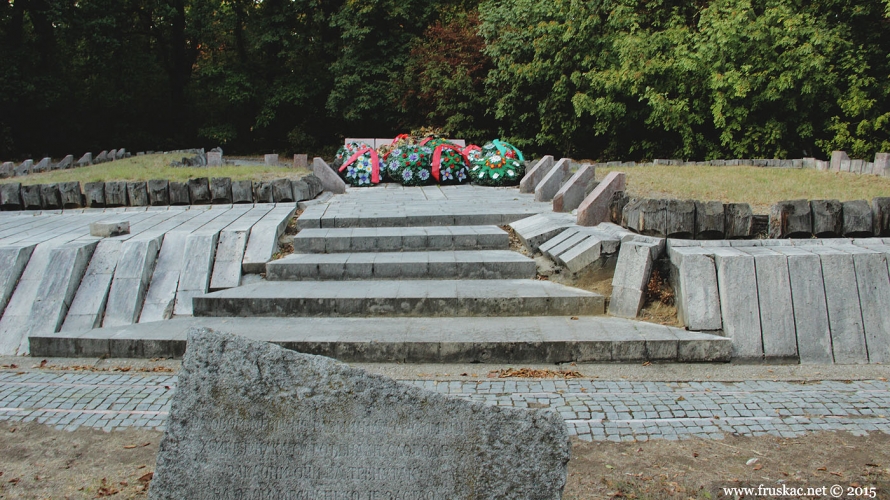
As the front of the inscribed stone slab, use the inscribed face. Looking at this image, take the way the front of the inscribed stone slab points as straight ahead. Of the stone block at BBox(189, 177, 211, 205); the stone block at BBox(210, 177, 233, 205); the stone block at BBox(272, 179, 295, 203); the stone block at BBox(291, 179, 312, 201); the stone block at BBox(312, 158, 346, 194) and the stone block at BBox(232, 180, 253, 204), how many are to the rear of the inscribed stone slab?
6

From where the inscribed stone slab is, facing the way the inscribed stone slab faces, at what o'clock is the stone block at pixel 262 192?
The stone block is roughly at 6 o'clock from the inscribed stone slab.

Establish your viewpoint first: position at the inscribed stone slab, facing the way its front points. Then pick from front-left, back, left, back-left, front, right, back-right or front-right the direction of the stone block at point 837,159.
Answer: back-left

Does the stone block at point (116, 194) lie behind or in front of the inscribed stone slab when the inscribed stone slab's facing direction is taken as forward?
behind

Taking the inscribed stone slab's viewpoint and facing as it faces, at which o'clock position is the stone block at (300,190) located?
The stone block is roughly at 6 o'clock from the inscribed stone slab.

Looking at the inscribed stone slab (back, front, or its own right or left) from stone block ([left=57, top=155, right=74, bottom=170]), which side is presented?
back

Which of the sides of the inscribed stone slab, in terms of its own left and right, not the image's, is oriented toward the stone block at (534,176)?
back

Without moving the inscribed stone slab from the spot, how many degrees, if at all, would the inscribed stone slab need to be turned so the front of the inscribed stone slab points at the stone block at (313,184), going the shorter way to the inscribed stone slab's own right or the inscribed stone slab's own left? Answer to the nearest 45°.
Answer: approximately 180°

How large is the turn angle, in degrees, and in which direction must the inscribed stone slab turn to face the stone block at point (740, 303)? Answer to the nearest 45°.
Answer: approximately 135° to its left

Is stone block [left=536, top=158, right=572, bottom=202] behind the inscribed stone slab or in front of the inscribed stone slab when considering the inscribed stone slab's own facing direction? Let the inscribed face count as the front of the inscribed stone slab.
behind

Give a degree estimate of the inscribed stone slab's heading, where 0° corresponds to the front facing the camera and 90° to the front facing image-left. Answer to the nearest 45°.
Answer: approximately 0°

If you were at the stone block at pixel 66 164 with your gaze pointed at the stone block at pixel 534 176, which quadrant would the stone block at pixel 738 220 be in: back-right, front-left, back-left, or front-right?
front-right

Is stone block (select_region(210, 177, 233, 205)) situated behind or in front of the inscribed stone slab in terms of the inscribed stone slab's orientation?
behind

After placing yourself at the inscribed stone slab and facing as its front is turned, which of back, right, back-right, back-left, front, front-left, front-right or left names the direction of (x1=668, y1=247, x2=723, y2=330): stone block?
back-left

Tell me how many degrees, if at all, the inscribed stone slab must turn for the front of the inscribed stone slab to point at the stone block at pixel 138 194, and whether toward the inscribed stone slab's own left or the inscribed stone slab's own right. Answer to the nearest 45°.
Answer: approximately 180°

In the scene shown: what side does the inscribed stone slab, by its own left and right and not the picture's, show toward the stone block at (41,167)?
back
